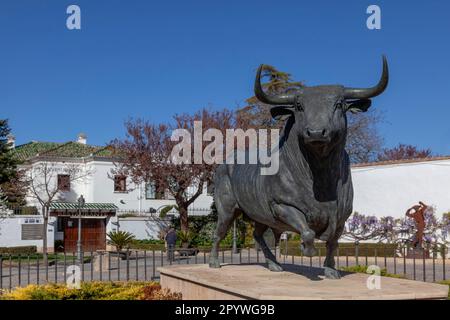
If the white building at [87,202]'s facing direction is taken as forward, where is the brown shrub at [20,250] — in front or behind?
in front

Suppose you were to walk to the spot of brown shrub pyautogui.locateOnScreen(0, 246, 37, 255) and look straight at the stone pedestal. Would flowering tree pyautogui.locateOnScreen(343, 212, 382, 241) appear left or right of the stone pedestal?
left

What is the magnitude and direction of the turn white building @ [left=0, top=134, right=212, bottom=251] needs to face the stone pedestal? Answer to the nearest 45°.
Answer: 0° — it already faces it

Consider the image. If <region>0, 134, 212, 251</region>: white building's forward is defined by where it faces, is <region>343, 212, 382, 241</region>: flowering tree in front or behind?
in front

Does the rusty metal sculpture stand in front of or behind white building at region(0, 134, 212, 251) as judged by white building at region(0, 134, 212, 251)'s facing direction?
in front

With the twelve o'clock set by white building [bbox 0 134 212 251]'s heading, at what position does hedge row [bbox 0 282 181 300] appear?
The hedge row is roughly at 12 o'clock from the white building.

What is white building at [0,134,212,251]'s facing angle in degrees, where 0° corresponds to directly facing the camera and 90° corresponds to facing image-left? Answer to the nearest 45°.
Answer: approximately 0°
